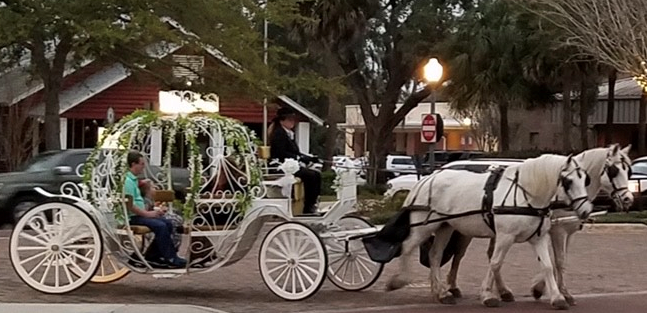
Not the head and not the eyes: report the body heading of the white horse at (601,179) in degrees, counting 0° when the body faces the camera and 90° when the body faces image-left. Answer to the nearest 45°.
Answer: approximately 270°

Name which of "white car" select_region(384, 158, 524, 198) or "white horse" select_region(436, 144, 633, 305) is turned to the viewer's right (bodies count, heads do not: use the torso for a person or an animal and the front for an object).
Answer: the white horse

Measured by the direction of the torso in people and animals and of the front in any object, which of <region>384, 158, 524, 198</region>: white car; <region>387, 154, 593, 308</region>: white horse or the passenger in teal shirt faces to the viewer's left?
the white car

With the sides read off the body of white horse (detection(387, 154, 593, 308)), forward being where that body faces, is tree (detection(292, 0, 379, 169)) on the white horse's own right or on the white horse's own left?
on the white horse's own left

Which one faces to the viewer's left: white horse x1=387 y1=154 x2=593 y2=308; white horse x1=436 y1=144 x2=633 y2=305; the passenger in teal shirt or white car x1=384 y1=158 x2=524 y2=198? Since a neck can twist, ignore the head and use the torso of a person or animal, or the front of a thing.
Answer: the white car

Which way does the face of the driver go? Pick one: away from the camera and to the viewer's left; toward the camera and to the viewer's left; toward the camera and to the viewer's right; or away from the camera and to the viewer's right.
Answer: toward the camera and to the viewer's right

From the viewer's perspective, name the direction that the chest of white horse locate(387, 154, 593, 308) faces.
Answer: to the viewer's right

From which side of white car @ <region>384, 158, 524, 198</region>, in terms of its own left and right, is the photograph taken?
left

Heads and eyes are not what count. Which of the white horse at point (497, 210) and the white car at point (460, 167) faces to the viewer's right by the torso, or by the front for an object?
the white horse
